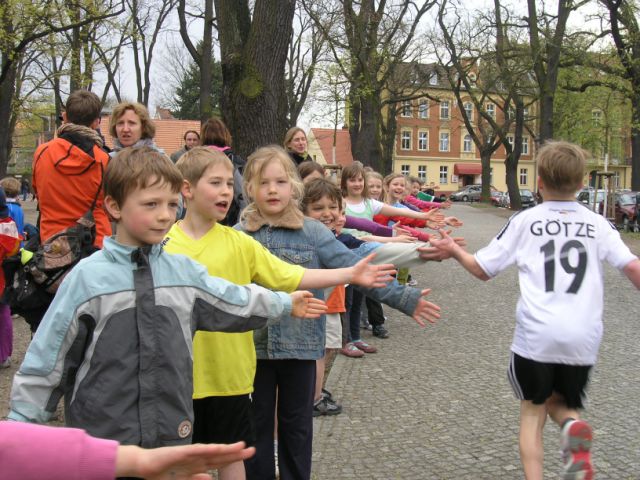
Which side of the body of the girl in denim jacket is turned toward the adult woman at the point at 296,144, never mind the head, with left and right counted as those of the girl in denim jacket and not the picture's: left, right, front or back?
back

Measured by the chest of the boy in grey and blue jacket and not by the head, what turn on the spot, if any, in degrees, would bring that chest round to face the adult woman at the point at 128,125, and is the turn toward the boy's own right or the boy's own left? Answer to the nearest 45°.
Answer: approximately 135° to the boy's own left

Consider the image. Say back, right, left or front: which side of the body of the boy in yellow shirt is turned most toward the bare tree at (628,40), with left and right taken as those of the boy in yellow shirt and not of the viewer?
left

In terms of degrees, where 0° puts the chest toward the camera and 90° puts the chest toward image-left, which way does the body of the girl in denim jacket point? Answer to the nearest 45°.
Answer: approximately 0°

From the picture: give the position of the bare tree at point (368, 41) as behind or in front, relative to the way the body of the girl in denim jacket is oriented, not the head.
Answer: behind

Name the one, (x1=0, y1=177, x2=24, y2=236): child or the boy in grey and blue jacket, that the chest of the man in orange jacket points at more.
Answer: the child

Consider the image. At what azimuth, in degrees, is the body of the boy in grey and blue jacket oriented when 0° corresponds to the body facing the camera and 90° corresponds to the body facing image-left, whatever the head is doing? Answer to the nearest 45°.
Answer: approximately 315°

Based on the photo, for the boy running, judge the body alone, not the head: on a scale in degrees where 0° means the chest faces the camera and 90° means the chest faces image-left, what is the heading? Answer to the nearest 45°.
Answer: approximately 180°

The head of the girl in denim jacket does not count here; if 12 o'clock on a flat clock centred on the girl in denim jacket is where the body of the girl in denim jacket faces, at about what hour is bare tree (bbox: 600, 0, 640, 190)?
The bare tree is roughly at 7 o'clock from the girl in denim jacket.

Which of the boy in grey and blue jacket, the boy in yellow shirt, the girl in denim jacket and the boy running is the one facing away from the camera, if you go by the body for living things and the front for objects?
the boy running

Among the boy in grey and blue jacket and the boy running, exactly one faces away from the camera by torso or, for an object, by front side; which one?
the boy running

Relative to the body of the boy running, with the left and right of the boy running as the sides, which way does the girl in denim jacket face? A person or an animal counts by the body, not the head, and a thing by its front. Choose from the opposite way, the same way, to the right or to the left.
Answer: the opposite way

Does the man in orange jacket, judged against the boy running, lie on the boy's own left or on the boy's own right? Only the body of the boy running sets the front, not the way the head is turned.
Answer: on the boy's own left
